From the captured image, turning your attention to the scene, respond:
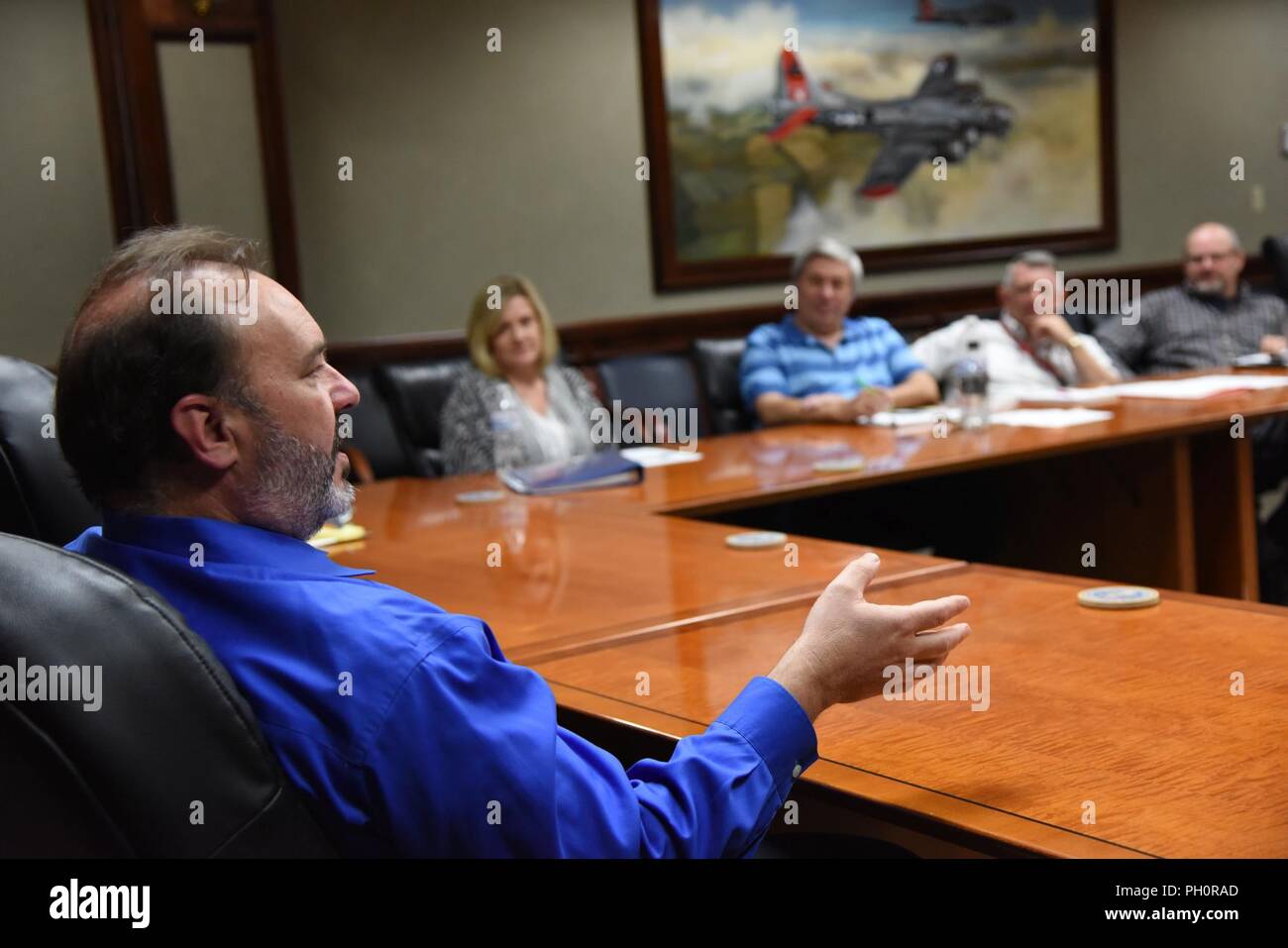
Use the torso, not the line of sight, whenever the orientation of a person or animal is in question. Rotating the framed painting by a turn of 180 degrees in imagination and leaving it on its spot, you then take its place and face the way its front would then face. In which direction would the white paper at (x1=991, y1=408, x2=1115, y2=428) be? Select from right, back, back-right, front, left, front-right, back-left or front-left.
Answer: back

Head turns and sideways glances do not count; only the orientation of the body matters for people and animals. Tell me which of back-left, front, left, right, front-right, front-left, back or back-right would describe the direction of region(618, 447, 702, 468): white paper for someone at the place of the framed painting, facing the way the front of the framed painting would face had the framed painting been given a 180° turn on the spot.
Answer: back

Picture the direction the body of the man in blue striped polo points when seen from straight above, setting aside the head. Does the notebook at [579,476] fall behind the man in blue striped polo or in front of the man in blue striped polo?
in front

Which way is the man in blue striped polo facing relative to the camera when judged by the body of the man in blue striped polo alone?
toward the camera

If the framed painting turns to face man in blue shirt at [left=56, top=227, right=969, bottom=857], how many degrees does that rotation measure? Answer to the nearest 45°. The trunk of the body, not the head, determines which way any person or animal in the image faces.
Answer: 0° — it already faces them

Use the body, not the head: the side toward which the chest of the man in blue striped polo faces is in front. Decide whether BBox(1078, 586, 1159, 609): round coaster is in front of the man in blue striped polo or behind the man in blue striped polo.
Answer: in front

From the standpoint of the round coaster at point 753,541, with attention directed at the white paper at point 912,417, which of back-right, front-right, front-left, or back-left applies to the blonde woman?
front-left

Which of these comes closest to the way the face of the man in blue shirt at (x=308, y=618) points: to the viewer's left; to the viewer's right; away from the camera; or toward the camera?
to the viewer's right

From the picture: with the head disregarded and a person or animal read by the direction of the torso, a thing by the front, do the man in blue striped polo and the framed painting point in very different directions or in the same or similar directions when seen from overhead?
same or similar directions

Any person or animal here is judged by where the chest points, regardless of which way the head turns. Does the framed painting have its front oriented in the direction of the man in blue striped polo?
yes

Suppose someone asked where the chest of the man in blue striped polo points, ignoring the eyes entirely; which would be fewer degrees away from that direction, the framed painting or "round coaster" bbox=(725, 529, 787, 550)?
the round coaster

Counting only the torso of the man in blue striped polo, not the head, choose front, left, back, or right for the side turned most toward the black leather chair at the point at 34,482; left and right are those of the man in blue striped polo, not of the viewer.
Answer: front

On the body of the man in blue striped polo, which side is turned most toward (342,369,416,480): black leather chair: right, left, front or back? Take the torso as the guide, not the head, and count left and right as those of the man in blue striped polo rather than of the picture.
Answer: right

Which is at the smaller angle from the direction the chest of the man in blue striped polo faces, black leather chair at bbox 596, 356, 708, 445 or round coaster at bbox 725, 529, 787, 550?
the round coaster

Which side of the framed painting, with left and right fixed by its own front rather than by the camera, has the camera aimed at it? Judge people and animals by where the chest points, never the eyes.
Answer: front

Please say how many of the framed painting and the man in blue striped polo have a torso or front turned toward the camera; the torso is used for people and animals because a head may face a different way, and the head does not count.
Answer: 2
